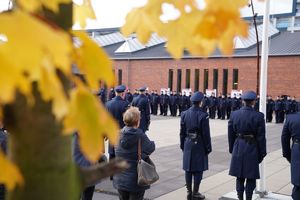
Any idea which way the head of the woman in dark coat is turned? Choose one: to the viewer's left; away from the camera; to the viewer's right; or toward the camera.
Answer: away from the camera

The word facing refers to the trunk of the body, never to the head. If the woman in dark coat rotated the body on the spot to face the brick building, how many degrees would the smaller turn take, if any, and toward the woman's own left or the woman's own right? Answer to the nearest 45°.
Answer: approximately 45° to the woman's own left

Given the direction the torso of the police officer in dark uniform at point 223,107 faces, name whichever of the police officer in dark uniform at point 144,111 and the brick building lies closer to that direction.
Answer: the police officer in dark uniform

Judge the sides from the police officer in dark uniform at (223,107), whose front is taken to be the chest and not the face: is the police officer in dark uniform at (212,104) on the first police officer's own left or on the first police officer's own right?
on the first police officer's own right
